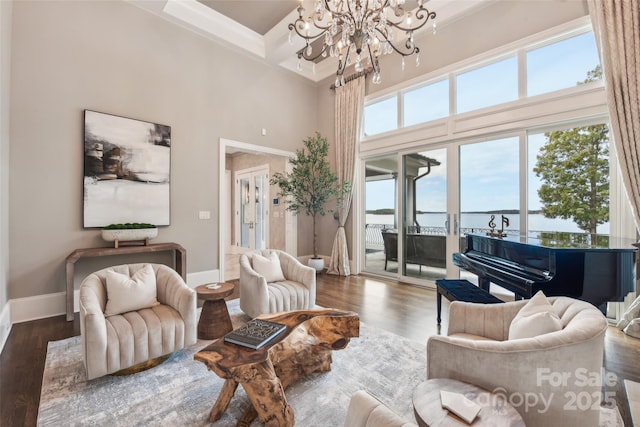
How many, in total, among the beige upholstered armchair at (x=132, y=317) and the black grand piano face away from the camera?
0

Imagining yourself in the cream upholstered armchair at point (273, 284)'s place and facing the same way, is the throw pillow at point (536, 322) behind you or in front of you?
in front

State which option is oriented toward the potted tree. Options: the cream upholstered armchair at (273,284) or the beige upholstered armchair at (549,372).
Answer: the beige upholstered armchair at (549,372)

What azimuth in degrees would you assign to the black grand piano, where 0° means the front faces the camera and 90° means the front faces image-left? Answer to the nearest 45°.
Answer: approximately 45°

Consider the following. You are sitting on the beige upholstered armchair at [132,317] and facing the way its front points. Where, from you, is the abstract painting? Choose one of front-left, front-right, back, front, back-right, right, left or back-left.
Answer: back-left

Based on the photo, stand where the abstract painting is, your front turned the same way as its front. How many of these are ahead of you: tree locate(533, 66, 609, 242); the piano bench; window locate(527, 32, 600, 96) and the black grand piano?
4

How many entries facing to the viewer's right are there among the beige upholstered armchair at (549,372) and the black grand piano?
0

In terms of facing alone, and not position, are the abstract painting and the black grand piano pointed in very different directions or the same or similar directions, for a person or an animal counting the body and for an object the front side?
very different directions

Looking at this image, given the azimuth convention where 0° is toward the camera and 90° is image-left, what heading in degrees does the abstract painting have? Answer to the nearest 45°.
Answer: approximately 315°

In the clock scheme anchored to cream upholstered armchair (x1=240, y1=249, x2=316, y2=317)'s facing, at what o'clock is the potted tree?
The potted tree is roughly at 8 o'clock from the cream upholstered armchair.

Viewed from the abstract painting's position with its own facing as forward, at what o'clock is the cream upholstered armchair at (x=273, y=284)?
The cream upholstered armchair is roughly at 12 o'clock from the abstract painting.

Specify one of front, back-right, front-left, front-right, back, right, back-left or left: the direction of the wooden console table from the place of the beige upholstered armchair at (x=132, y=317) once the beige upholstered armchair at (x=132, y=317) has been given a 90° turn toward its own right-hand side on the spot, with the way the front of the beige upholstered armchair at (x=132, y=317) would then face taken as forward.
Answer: back-right

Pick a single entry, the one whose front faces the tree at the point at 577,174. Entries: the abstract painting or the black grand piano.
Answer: the abstract painting

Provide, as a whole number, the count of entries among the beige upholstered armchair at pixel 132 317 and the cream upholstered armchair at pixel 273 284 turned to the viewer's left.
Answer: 0

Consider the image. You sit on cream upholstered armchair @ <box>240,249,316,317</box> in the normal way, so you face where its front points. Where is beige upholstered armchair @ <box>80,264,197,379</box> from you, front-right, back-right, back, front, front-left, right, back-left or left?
right
